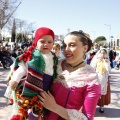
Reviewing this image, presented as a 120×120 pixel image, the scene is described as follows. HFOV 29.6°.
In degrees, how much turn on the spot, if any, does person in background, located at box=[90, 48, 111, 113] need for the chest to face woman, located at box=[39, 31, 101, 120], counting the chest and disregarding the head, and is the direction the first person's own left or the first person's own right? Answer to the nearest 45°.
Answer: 0° — they already face them

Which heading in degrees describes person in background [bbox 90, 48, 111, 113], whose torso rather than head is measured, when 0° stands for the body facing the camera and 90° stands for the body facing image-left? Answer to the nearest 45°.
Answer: approximately 0°

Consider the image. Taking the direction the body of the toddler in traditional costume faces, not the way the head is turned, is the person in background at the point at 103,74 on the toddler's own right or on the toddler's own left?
on the toddler's own left

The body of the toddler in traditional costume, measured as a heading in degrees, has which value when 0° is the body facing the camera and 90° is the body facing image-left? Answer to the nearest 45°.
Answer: approximately 315°

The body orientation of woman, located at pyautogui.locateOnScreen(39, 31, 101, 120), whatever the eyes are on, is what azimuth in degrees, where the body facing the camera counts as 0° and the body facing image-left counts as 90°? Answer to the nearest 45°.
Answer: approximately 45°
